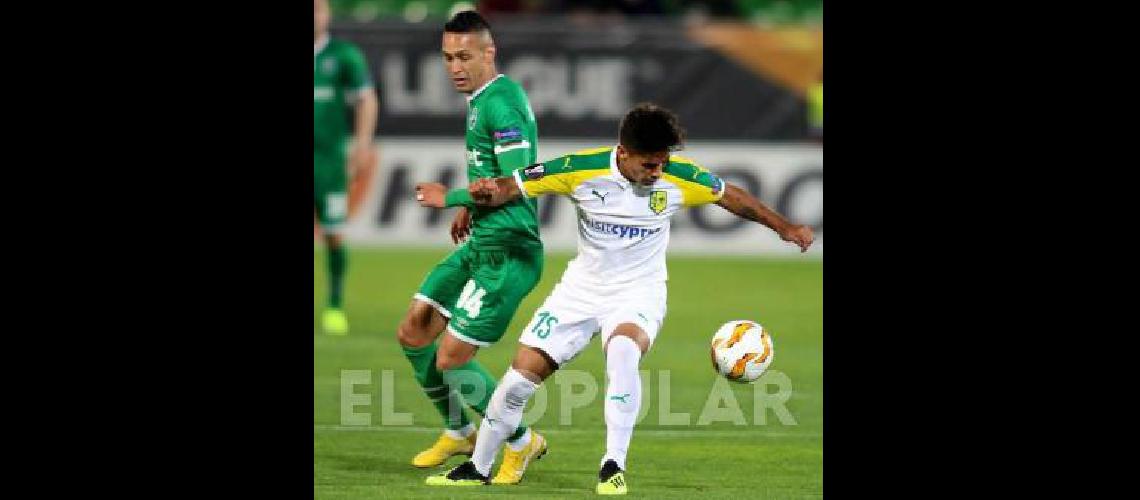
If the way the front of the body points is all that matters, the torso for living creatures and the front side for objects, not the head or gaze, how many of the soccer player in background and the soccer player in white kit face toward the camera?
2

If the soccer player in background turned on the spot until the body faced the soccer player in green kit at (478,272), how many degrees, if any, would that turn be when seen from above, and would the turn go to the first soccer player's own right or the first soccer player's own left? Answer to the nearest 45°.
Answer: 0° — they already face them

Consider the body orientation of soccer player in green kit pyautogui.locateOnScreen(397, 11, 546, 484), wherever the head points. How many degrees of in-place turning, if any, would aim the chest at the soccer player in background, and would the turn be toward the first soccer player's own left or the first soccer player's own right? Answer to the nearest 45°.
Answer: approximately 135° to the first soccer player's own right

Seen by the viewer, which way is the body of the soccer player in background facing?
toward the camera

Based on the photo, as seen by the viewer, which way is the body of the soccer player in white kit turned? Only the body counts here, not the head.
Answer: toward the camera

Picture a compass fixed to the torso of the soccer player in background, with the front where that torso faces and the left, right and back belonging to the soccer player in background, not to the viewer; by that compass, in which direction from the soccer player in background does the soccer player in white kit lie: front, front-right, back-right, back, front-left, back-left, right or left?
front

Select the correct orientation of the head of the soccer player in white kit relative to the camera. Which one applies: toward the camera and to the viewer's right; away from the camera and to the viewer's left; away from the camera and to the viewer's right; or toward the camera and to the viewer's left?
toward the camera and to the viewer's right

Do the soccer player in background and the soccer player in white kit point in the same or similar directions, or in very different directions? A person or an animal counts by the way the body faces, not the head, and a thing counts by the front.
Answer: same or similar directions
